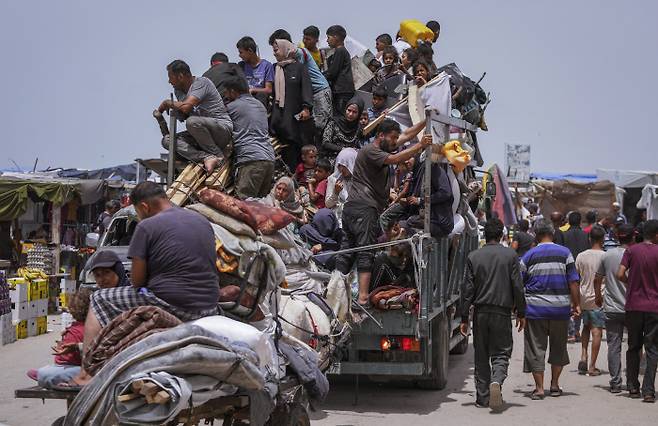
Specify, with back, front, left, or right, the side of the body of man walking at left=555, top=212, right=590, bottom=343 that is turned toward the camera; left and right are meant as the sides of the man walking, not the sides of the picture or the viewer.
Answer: back

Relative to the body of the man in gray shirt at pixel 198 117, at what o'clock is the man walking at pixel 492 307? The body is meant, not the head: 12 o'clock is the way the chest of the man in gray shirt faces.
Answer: The man walking is roughly at 6 o'clock from the man in gray shirt.

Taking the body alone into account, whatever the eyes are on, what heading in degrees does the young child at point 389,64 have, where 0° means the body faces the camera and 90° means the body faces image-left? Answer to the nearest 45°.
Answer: approximately 45°

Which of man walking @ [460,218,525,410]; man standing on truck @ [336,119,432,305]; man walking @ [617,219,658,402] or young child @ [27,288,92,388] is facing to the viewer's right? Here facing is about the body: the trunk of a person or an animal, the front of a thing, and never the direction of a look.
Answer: the man standing on truck

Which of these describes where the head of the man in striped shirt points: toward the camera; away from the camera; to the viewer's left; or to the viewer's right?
away from the camera

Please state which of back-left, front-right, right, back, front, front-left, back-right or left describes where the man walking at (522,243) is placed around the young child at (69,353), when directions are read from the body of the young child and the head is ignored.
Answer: back-right

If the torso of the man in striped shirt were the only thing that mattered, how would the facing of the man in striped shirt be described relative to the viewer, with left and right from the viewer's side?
facing away from the viewer

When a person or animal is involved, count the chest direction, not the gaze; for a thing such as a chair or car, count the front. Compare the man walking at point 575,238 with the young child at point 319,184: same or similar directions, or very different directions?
very different directions

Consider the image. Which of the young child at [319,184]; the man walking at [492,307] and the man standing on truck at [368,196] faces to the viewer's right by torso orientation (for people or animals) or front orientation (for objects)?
the man standing on truck

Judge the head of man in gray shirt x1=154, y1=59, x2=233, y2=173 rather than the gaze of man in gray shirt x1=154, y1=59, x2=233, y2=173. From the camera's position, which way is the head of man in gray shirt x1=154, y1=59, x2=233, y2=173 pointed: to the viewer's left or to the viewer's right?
to the viewer's left

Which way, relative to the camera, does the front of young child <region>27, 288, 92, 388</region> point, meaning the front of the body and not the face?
to the viewer's left

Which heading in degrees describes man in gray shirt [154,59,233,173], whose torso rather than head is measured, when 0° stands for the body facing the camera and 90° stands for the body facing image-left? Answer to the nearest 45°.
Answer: approximately 90°

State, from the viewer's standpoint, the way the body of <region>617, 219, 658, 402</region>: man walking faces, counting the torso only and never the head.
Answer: away from the camera

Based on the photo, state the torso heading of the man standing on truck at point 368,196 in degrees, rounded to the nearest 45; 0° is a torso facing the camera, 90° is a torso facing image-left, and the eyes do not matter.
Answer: approximately 270°
